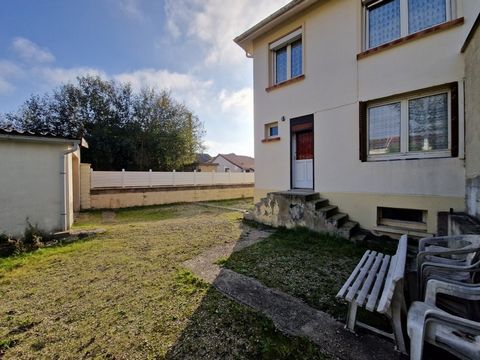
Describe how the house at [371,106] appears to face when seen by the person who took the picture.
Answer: facing the viewer and to the left of the viewer

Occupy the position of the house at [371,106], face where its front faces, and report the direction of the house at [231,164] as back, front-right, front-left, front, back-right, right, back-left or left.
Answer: right

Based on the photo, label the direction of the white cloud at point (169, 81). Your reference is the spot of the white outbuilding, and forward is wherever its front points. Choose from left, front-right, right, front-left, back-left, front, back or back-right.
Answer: front-left

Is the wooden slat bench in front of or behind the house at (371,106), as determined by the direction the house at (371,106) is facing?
in front

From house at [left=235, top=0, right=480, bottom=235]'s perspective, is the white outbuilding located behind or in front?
in front

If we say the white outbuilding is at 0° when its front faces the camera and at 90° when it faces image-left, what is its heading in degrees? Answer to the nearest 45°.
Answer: approximately 270°

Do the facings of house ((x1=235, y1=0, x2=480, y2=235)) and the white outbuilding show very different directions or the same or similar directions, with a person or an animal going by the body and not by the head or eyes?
very different directions

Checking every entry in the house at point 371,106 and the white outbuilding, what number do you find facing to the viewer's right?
1

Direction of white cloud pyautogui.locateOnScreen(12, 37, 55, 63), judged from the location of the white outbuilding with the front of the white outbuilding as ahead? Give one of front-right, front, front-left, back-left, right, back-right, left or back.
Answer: left

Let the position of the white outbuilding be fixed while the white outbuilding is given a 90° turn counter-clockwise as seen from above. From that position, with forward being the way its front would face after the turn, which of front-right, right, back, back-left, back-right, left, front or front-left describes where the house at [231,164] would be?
front-right

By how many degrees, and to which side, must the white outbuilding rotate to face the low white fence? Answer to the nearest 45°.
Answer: approximately 45° to its left

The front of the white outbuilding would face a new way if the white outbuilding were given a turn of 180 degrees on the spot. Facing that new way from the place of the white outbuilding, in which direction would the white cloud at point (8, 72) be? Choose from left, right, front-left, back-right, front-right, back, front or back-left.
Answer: right

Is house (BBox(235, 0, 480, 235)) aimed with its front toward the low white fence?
no
